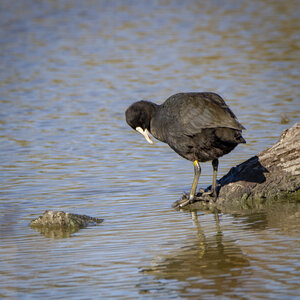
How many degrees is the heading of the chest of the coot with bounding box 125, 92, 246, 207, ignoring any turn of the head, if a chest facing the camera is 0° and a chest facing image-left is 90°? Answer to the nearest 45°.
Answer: approximately 90°

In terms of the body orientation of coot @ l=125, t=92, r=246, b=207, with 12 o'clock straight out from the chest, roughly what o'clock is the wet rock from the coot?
The wet rock is roughly at 11 o'clock from the coot.
